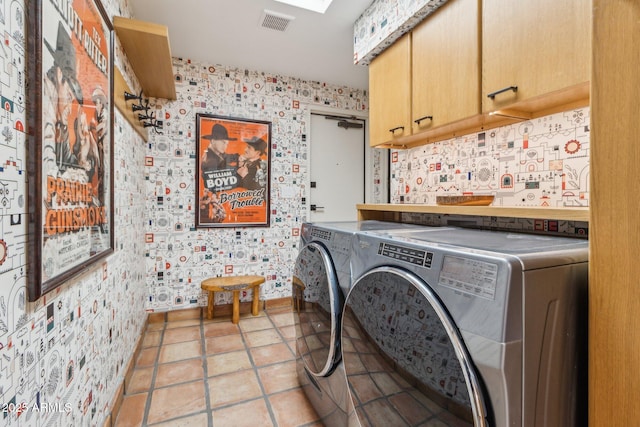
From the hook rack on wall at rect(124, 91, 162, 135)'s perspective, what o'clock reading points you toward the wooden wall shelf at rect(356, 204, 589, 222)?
The wooden wall shelf is roughly at 2 o'clock from the hook rack on wall.

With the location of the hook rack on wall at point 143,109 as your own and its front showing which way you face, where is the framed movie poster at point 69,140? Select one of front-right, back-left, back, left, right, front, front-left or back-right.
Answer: right

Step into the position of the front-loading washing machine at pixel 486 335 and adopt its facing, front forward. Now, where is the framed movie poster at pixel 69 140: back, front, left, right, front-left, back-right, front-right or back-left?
front-right

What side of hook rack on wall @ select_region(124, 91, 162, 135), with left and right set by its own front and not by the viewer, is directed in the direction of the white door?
front

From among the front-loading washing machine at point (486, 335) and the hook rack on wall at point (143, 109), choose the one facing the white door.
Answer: the hook rack on wall

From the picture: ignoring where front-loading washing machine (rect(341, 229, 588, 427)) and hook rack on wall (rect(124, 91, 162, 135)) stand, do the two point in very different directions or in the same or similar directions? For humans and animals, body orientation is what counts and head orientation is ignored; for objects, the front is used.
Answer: very different directions

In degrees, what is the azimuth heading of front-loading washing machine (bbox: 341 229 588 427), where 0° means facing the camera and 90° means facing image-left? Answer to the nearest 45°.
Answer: approximately 45°

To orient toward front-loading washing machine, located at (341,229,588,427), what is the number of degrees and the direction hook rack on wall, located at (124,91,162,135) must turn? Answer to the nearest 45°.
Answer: approximately 90° to its right

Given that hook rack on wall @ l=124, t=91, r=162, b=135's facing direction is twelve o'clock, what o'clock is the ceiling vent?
The ceiling vent is roughly at 1 o'clock from the hook rack on wall.

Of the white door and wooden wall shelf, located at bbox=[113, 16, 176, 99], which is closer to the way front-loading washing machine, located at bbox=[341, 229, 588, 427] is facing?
the wooden wall shelf

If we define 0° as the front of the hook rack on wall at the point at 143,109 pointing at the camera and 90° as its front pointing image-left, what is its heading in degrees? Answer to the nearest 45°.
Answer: approximately 270°

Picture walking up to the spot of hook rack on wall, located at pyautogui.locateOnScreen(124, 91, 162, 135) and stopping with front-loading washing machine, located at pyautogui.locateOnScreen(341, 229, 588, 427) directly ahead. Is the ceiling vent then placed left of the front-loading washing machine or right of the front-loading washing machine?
left

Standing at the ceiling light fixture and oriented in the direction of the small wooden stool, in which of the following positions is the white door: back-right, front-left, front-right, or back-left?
front-right

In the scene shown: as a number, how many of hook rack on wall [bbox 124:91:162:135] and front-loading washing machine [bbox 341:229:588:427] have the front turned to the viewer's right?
1
